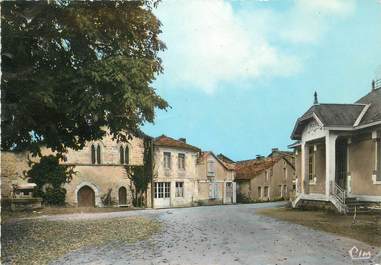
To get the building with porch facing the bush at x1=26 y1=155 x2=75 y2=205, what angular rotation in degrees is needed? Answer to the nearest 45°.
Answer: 0° — it already faces it

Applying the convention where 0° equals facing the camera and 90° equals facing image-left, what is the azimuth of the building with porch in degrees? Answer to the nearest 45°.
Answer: approximately 45°

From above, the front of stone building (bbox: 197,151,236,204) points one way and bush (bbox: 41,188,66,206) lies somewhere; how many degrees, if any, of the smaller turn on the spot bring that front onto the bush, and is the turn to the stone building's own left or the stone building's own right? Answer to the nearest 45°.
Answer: approximately 90° to the stone building's own right

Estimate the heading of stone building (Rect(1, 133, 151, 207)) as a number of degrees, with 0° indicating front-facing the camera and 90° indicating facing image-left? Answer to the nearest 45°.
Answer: approximately 0°

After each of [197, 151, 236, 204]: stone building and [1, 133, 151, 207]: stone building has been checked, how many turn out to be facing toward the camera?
2

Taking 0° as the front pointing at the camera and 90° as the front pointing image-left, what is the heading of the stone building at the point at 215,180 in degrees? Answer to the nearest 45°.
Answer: approximately 0°
